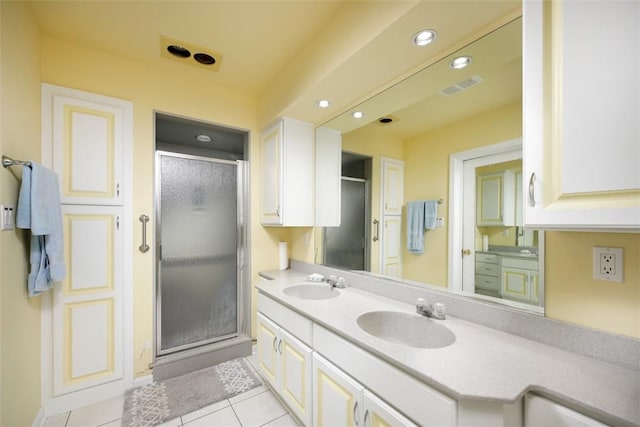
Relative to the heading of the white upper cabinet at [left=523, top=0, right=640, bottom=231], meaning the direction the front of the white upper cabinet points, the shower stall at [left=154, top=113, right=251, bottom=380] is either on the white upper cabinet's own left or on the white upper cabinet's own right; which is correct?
on the white upper cabinet's own right

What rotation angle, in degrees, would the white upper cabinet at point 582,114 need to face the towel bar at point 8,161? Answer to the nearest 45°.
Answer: approximately 45° to its right

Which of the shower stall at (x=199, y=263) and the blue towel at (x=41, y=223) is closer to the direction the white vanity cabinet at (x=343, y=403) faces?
the blue towel

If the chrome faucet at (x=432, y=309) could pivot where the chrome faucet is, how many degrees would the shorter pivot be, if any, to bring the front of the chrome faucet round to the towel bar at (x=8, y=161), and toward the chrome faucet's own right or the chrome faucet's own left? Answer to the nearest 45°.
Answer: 0° — it already faces it

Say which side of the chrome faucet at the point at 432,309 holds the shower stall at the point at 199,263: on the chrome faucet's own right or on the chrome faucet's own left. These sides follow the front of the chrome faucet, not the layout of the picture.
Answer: on the chrome faucet's own right

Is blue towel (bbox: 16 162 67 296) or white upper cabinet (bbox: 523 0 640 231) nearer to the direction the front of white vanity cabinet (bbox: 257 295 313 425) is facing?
the blue towel

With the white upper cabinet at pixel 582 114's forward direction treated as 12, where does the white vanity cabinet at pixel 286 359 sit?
The white vanity cabinet is roughly at 3 o'clock from the white upper cabinet.

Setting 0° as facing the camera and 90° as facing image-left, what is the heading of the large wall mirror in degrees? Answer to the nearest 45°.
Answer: approximately 45°

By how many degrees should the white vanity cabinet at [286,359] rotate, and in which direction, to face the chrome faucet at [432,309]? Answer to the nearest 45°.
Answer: approximately 90° to its left
